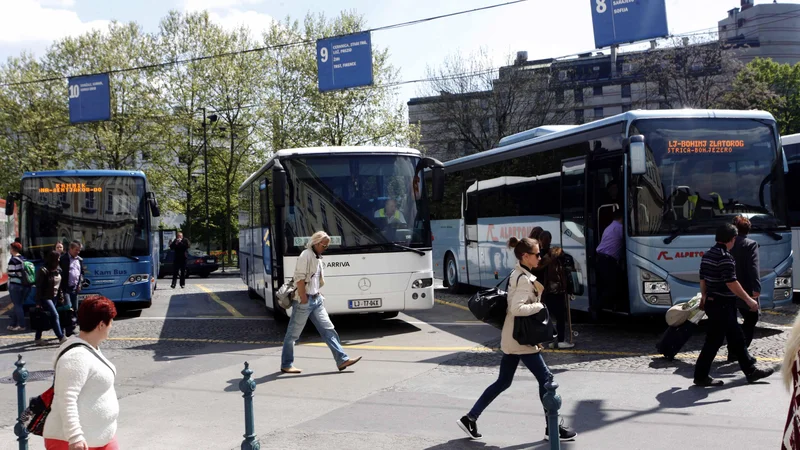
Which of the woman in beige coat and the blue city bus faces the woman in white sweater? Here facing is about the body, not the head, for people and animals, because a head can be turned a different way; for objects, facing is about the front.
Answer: the blue city bus

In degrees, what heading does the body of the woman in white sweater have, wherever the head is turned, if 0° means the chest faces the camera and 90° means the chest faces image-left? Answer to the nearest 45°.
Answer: approximately 270°

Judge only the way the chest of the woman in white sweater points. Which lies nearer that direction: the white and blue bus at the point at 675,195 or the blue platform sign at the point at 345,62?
the white and blue bus

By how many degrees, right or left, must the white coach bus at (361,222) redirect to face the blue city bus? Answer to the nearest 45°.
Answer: approximately 135° to its right

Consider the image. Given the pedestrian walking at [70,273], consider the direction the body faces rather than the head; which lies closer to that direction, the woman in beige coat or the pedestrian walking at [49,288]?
the woman in beige coat

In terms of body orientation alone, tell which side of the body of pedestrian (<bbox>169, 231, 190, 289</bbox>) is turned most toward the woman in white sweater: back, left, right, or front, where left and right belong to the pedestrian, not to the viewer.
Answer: front

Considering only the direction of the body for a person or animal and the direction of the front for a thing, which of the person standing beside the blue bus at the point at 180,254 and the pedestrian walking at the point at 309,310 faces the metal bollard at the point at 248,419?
the person standing beside the blue bus at the point at 180,254

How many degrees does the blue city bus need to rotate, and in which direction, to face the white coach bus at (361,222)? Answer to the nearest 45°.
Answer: approximately 45° to its left
